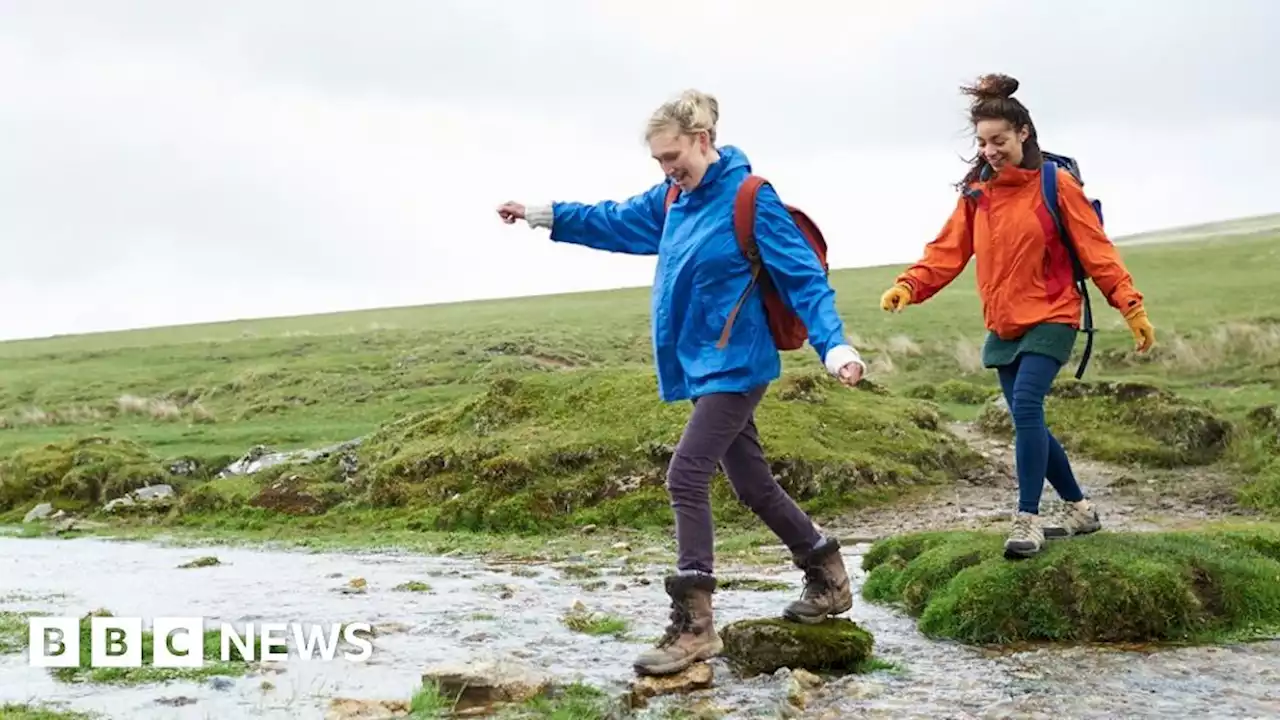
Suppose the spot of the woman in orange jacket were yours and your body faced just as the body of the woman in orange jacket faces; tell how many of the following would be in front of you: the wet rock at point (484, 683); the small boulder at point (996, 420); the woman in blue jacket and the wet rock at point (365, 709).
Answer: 3

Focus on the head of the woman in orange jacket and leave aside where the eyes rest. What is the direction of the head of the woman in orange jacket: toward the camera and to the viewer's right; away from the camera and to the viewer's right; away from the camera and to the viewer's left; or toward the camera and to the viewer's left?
toward the camera and to the viewer's left

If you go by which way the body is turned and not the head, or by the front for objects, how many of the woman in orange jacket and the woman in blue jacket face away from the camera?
0

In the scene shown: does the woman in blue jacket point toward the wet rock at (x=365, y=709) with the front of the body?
yes

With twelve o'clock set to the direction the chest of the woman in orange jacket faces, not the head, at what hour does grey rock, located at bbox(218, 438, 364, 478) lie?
The grey rock is roughly at 3 o'clock from the woman in orange jacket.

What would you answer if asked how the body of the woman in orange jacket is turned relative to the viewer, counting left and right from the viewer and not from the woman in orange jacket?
facing the viewer and to the left of the viewer

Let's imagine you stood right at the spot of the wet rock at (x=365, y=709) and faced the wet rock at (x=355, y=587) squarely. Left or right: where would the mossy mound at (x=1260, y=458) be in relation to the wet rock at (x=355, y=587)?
right

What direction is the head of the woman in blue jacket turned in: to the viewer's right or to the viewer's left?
to the viewer's left
